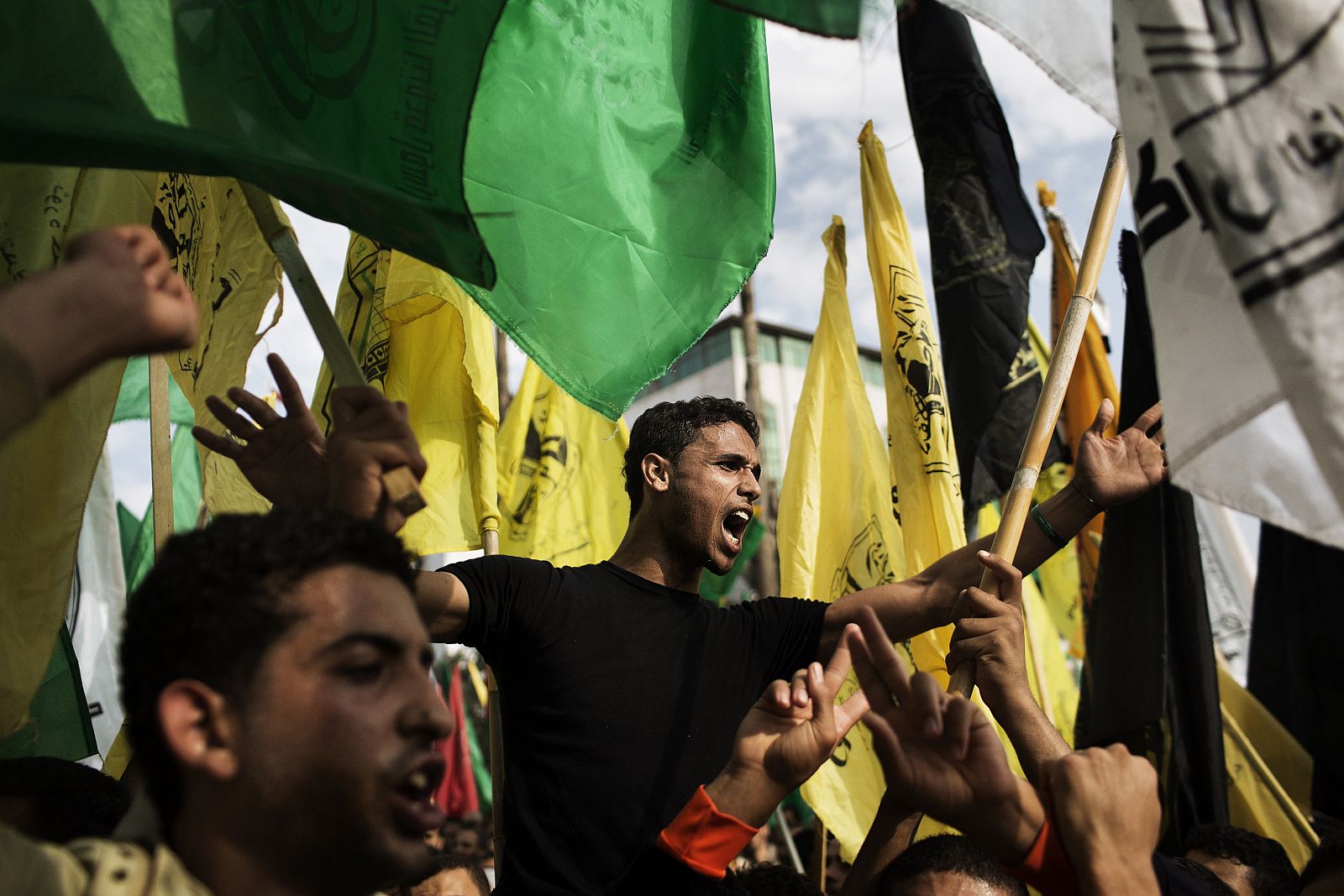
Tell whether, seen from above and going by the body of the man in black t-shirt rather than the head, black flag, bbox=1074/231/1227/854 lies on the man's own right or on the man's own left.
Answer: on the man's own left

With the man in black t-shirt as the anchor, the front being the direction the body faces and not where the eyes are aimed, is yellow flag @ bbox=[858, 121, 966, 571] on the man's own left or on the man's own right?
on the man's own left

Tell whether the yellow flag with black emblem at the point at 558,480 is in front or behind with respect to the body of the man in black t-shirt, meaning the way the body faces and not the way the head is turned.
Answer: behind

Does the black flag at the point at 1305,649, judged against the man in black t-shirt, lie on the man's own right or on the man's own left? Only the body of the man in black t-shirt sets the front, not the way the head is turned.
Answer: on the man's own left

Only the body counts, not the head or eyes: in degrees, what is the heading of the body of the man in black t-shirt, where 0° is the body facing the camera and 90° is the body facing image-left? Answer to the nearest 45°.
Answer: approximately 315°

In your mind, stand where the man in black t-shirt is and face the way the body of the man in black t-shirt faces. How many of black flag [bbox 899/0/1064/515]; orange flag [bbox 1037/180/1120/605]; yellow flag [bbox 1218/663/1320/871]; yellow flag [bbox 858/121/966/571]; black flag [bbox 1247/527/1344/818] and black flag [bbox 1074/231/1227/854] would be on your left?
6

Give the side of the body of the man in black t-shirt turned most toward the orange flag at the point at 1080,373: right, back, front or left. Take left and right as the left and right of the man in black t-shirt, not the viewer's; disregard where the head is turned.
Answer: left

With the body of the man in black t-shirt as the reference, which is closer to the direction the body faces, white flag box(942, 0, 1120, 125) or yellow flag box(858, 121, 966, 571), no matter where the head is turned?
the white flag

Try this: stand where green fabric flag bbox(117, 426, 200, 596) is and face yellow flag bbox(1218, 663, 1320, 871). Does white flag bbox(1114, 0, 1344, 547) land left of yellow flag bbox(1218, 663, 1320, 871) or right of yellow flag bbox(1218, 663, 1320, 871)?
right
